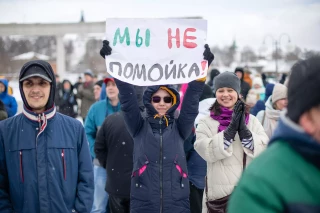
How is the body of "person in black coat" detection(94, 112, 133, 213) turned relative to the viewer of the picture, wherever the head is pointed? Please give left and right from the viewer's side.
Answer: facing away from the viewer and to the right of the viewer

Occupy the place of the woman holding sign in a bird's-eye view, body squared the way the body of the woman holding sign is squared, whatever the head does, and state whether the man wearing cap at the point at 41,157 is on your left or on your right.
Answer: on your right

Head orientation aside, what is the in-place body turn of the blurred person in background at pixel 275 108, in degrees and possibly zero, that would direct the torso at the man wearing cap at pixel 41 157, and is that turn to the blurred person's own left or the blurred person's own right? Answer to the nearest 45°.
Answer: approximately 90° to the blurred person's own right

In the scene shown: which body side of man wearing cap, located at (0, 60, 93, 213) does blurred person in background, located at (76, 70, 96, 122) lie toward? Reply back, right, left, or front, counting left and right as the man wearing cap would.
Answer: back

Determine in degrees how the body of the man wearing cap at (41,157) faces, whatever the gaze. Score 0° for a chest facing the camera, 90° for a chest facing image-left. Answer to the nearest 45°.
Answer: approximately 0°

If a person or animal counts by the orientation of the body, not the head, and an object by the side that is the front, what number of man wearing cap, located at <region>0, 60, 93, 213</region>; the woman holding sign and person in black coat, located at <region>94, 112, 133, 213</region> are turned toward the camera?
2

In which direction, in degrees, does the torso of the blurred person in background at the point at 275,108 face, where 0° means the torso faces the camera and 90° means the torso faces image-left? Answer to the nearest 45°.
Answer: approximately 315°

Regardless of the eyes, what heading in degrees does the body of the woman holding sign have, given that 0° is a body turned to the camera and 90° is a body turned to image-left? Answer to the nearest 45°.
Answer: approximately 0°

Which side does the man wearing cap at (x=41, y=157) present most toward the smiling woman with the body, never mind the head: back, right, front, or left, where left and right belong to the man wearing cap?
left
